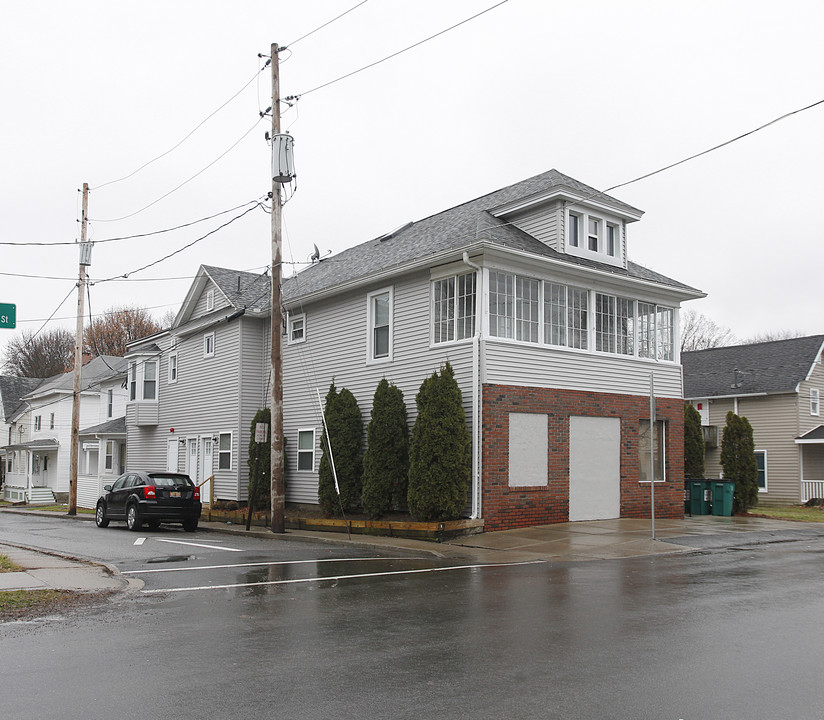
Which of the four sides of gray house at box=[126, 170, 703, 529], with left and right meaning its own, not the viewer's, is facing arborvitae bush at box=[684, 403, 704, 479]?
left

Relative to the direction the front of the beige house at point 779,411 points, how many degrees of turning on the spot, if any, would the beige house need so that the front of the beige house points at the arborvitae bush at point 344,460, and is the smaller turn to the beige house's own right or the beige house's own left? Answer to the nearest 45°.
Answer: approximately 90° to the beige house's own right

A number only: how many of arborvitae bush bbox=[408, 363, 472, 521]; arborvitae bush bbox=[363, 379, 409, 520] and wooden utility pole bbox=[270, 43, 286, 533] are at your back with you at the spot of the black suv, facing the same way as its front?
3

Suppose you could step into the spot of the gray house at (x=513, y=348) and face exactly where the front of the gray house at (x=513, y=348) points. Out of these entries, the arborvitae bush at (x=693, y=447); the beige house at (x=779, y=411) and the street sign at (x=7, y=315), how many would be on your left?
2

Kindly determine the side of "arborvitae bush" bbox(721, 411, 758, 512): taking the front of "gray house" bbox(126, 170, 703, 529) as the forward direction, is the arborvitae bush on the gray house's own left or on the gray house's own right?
on the gray house's own left

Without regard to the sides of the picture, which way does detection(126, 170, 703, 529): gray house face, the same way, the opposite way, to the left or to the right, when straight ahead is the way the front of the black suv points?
the opposite way

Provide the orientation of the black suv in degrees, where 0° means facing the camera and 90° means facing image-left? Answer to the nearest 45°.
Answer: approximately 135°

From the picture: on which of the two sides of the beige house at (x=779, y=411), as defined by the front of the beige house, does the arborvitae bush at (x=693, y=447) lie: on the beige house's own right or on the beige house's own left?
on the beige house's own right

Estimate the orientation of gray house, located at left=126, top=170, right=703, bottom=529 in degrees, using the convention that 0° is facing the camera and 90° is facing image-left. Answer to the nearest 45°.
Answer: approximately 315°

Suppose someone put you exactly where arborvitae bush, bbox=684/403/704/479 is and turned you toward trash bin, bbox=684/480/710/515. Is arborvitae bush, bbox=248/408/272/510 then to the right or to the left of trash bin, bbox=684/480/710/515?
right
